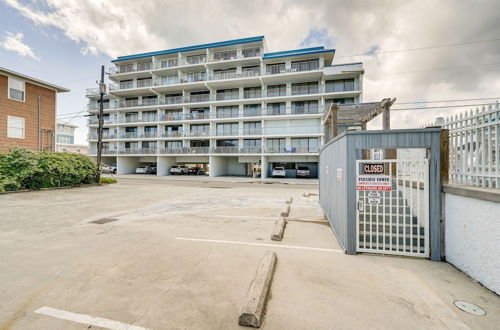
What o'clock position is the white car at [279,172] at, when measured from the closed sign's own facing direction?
The white car is roughly at 5 o'clock from the closed sign.

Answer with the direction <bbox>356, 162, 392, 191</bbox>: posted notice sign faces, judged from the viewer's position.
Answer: facing the viewer

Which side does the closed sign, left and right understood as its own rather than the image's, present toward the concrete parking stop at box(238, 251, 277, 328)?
front

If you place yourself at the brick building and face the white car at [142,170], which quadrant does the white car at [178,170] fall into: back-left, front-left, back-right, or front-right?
front-right

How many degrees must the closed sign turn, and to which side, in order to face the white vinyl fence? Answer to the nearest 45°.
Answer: approximately 90° to its left

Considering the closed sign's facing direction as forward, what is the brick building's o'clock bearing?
The brick building is roughly at 3 o'clock from the closed sign.

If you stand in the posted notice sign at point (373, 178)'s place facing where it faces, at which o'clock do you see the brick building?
The brick building is roughly at 3 o'clock from the posted notice sign.

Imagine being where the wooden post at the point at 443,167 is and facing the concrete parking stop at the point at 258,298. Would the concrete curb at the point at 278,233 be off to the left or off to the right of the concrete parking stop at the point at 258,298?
right

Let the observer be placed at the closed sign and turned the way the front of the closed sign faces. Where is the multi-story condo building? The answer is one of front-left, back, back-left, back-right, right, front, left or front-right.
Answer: back-right

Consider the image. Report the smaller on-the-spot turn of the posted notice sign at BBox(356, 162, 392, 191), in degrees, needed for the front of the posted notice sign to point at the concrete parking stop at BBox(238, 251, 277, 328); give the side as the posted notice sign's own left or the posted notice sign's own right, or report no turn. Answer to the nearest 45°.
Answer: approximately 45° to the posted notice sign's own right

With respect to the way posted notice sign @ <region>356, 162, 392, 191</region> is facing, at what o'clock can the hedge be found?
The hedge is roughly at 3 o'clock from the posted notice sign.

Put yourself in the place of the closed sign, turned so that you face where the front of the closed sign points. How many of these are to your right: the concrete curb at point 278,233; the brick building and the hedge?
3

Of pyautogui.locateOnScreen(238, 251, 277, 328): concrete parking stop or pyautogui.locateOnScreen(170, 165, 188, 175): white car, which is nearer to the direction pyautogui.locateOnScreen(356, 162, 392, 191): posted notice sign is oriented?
the concrete parking stop

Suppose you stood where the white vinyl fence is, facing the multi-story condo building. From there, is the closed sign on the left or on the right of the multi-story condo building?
left

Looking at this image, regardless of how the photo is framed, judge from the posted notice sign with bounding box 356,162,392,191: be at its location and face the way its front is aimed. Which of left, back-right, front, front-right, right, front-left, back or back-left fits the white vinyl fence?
left

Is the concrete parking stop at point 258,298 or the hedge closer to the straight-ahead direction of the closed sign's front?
the concrete parking stop

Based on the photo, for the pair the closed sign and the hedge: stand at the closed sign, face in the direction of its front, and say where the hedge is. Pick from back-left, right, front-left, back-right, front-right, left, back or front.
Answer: right
